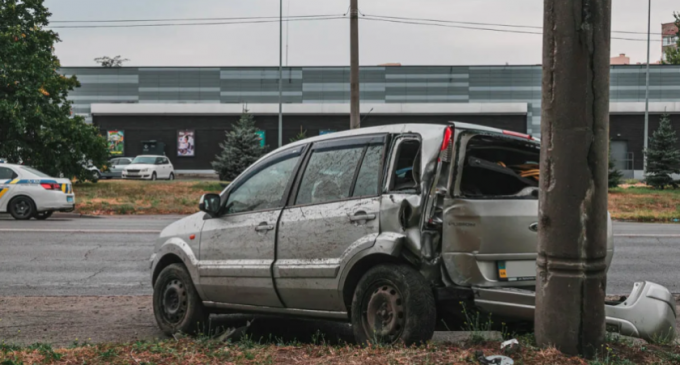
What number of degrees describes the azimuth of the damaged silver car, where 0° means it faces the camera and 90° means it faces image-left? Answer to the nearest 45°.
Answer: approximately 135°

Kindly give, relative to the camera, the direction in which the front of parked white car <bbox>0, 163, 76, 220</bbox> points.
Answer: facing away from the viewer and to the left of the viewer

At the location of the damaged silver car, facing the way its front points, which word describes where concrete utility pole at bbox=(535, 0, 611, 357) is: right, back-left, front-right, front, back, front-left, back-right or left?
back

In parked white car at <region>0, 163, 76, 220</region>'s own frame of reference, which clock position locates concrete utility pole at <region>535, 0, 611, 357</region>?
The concrete utility pole is roughly at 7 o'clock from the parked white car.

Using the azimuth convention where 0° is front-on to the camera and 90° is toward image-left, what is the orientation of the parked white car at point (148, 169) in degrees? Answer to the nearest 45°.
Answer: approximately 45°

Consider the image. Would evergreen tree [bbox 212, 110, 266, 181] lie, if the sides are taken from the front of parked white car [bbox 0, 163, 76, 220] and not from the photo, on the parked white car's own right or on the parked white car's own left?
on the parked white car's own right

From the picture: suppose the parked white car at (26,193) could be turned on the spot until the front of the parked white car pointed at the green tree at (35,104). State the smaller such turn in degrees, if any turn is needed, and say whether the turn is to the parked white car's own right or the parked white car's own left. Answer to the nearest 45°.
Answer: approximately 45° to the parked white car's own right

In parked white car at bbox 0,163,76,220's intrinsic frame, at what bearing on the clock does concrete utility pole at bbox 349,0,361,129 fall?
The concrete utility pole is roughly at 5 o'clock from the parked white car.

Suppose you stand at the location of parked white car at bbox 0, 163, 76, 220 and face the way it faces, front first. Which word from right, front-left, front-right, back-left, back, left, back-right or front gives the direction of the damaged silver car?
back-left
